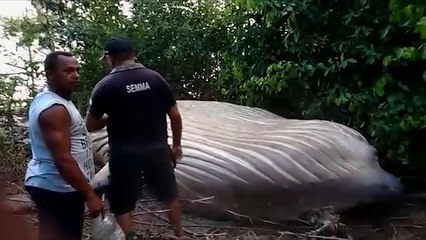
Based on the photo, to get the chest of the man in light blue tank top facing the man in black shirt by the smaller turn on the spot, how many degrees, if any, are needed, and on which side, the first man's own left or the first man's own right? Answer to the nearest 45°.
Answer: approximately 45° to the first man's own left
